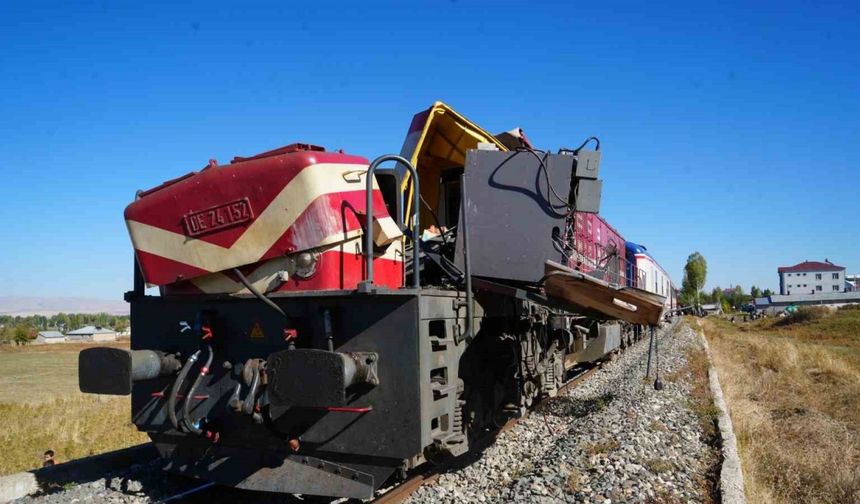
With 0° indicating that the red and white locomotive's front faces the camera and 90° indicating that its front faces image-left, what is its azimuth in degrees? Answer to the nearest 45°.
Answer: approximately 45°

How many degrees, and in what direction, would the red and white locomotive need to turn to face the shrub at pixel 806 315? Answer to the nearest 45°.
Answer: approximately 180°
